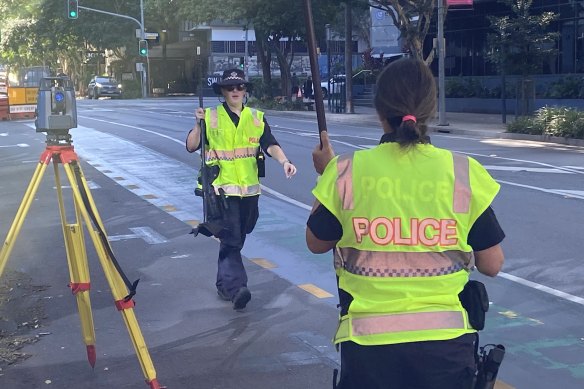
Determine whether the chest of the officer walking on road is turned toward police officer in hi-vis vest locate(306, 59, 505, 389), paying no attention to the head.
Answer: yes

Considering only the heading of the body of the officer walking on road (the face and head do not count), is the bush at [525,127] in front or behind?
behind

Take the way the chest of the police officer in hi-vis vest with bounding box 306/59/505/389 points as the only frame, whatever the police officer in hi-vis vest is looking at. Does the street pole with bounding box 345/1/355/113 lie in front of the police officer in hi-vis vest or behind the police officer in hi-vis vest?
in front

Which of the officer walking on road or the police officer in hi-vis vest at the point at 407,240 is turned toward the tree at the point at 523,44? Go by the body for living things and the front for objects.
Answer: the police officer in hi-vis vest

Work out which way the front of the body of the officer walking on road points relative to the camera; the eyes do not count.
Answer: toward the camera

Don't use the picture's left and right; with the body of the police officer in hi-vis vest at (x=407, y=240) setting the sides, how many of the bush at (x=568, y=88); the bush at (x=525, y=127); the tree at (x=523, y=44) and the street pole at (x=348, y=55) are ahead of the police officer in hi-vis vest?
4

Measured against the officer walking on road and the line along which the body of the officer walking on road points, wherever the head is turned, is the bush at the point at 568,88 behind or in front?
behind

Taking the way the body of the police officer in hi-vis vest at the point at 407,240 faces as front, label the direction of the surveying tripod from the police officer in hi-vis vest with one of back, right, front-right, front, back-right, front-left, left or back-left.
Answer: front-left

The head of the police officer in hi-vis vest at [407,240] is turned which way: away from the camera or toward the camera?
away from the camera

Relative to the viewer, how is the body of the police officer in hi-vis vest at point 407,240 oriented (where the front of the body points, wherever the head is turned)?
away from the camera

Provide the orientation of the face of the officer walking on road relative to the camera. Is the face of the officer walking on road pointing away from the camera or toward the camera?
toward the camera

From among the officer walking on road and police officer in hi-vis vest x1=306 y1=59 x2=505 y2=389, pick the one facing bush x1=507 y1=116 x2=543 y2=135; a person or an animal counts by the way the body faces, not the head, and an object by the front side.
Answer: the police officer in hi-vis vest

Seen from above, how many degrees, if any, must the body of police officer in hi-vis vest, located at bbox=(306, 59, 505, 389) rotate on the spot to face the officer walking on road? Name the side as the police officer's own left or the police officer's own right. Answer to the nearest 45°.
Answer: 0° — they already face them

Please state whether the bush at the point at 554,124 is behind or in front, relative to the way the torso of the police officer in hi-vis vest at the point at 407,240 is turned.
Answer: in front

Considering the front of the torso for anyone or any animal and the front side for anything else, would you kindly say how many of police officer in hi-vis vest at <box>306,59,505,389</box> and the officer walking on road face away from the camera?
1

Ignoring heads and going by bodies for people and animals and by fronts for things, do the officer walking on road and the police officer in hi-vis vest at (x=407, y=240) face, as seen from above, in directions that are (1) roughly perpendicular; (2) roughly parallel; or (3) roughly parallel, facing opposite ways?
roughly parallel, facing opposite ways
